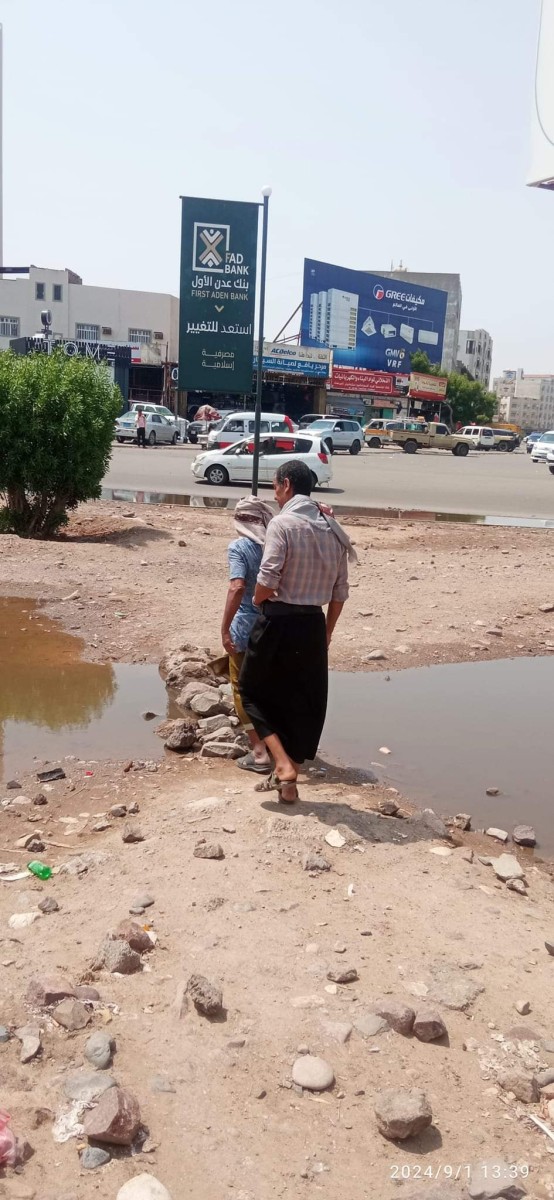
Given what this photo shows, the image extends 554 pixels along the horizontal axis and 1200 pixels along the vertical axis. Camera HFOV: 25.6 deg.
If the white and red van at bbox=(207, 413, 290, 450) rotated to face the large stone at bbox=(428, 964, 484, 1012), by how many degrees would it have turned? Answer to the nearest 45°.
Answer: approximately 90° to its left

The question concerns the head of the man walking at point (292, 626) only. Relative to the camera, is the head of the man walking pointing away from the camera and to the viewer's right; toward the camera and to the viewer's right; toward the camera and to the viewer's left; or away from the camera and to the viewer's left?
away from the camera and to the viewer's left

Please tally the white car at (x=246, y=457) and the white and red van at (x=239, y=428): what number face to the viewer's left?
2

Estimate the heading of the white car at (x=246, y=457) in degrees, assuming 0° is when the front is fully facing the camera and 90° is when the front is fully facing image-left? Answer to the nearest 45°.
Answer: approximately 90°

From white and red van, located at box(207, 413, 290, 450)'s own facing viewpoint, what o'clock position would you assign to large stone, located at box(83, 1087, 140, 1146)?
The large stone is roughly at 9 o'clock from the white and red van.

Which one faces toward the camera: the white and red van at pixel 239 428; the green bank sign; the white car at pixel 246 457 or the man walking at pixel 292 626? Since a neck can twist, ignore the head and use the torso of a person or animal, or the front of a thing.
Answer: the green bank sign

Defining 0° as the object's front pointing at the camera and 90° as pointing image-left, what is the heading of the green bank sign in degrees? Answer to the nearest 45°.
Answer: approximately 0°

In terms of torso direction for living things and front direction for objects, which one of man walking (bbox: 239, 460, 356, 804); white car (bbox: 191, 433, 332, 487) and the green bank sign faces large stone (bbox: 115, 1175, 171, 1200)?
the green bank sign

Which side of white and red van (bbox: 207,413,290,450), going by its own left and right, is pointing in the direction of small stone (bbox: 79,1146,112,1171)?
left

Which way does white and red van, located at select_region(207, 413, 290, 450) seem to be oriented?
to the viewer's left

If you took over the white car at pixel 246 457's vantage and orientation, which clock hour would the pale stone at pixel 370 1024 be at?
The pale stone is roughly at 9 o'clock from the white car.

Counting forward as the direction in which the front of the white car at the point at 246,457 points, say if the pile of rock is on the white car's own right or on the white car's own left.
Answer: on the white car's own left

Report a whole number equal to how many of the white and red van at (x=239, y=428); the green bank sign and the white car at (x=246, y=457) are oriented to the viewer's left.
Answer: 2

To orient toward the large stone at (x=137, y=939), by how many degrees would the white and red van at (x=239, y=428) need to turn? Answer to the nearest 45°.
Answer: approximately 90° to its left

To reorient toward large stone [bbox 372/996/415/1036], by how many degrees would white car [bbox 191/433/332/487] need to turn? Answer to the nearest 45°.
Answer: approximately 90° to its left
